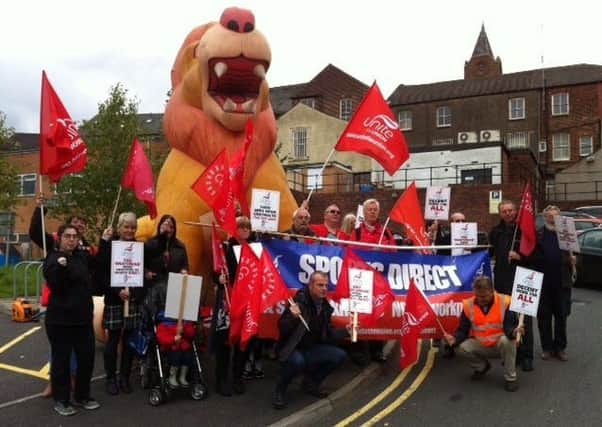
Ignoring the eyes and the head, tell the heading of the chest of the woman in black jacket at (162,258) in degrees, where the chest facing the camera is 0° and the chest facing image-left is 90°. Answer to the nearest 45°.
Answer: approximately 0°

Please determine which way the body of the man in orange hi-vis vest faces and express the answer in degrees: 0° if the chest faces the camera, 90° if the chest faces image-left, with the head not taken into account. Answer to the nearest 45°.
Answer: approximately 0°

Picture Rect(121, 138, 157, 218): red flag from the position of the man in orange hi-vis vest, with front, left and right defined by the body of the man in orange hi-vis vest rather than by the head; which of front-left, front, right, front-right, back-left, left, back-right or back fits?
right

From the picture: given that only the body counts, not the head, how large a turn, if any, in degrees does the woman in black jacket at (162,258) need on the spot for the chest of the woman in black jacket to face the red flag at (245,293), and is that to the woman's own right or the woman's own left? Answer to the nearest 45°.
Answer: approximately 45° to the woman's own left

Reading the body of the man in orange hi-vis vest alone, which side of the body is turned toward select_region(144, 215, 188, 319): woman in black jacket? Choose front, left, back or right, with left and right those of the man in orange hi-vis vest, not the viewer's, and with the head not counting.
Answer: right

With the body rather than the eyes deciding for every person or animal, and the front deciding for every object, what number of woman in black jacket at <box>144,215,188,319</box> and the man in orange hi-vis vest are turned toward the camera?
2

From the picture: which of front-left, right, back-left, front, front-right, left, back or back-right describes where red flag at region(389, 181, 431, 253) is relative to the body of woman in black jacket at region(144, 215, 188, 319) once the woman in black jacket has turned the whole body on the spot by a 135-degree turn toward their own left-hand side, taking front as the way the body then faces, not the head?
front-right

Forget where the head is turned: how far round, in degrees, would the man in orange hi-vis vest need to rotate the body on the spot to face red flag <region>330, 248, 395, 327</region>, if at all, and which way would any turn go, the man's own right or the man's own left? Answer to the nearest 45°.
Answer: approximately 90° to the man's own right

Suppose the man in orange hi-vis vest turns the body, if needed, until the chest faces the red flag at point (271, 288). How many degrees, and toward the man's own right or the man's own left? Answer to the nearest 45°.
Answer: approximately 45° to the man's own right
